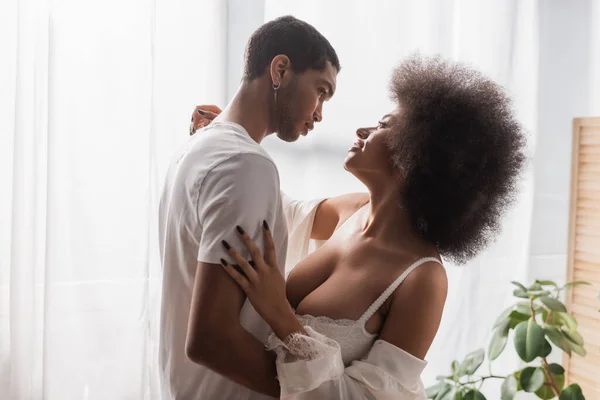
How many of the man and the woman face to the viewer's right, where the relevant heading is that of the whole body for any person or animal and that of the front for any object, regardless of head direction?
1

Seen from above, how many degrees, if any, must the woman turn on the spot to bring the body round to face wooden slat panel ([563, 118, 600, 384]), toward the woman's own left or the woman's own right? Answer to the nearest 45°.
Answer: approximately 180°

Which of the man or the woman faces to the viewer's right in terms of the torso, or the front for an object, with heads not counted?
the man

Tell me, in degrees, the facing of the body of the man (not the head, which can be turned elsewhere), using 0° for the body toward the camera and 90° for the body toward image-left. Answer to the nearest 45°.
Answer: approximately 270°

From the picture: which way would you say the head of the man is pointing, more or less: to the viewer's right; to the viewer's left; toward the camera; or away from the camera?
to the viewer's right

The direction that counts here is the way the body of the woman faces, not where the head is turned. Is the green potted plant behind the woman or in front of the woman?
behind

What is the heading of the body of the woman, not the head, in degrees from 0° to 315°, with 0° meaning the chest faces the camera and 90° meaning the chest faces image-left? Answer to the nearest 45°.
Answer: approximately 45°
